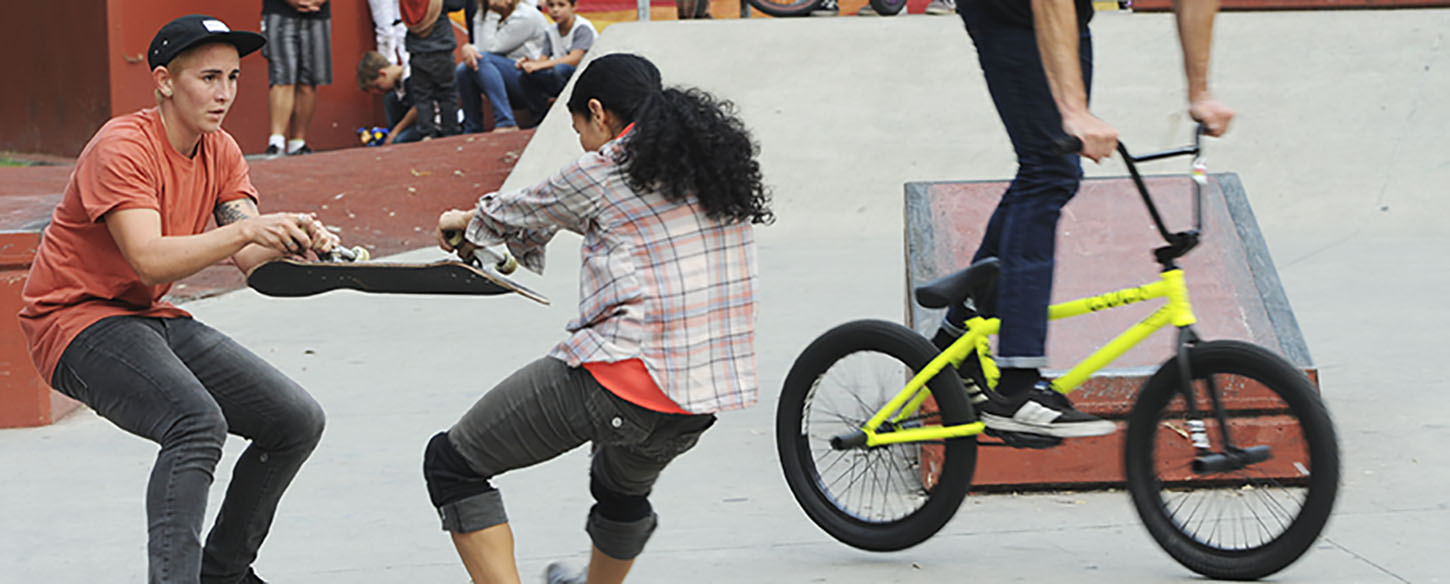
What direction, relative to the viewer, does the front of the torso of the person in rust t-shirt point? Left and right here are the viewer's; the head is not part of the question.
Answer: facing the viewer and to the right of the viewer

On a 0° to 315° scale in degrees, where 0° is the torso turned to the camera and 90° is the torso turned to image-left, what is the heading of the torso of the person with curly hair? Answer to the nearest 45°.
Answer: approximately 135°

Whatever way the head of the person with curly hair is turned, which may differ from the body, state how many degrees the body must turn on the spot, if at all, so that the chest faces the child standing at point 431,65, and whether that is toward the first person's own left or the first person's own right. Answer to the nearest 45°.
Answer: approximately 45° to the first person's own right

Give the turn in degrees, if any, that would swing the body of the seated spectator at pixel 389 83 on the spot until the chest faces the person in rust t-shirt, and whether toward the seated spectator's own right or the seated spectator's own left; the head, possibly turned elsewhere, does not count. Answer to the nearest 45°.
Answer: approximately 45° to the seated spectator's own left

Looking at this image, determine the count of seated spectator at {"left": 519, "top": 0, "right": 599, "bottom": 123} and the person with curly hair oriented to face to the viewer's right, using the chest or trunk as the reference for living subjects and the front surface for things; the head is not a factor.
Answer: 0

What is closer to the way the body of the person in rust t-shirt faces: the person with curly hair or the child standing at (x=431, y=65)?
the person with curly hair

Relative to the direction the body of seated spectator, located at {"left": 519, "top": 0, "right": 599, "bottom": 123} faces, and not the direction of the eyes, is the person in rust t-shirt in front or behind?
in front

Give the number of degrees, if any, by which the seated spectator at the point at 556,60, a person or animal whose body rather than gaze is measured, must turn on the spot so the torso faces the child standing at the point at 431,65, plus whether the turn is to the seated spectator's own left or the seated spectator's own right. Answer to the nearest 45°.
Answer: approximately 45° to the seated spectator's own right

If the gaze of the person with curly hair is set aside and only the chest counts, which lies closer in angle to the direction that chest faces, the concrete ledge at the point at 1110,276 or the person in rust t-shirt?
the person in rust t-shirt

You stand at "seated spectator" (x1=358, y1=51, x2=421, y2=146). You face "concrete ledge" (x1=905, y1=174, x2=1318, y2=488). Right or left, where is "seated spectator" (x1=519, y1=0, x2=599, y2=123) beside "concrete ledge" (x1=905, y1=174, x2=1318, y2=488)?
left

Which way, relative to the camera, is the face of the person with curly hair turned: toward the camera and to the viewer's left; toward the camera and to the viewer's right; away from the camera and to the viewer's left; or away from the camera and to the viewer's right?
away from the camera and to the viewer's left
